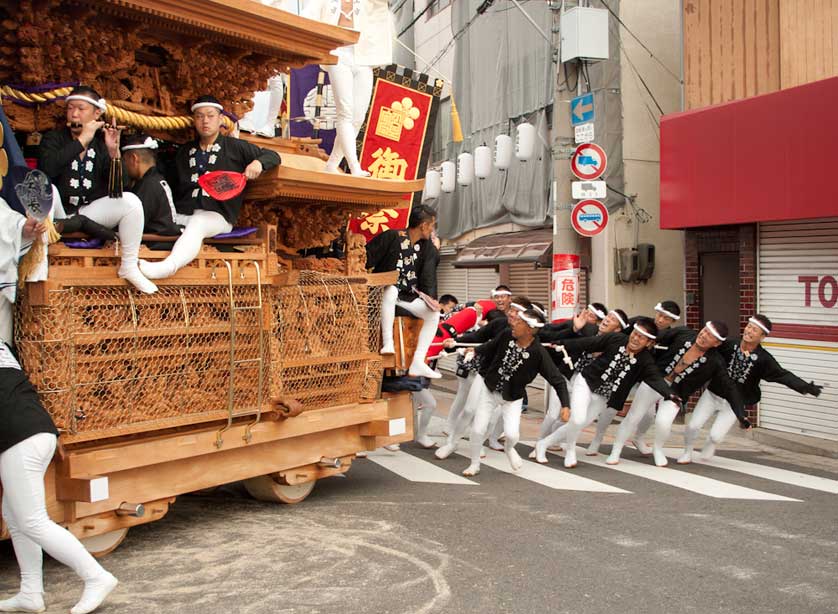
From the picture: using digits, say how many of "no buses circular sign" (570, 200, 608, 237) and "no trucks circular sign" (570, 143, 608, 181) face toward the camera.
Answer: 2

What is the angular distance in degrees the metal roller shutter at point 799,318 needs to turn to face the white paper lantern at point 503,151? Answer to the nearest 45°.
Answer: approximately 90° to its right

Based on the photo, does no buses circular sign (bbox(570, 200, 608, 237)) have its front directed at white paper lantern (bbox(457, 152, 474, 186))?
no

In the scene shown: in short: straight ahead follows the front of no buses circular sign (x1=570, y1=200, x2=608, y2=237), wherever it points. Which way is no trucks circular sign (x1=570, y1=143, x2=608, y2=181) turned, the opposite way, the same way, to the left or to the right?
the same way

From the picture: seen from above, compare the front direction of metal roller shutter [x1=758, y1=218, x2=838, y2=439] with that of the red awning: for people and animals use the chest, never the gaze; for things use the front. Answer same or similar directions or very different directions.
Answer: same or similar directions

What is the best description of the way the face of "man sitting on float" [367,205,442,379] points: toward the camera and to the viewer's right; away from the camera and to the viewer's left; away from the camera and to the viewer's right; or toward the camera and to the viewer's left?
away from the camera and to the viewer's right

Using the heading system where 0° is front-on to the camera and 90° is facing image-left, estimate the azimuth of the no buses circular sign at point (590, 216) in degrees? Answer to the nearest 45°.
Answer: approximately 0°

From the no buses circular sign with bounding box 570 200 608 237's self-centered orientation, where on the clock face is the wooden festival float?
The wooden festival float is roughly at 1 o'clock from the no buses circular sign.

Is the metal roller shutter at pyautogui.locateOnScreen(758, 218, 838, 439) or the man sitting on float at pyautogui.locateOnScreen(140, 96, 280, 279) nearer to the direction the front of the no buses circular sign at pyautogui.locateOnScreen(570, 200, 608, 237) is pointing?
the man sitting on float

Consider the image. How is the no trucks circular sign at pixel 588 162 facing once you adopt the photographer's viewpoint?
facing the viewer

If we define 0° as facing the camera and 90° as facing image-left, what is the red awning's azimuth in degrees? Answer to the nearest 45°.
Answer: approximately 45°

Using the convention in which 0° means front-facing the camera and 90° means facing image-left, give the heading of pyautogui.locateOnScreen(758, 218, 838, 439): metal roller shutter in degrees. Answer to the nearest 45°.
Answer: approximately 45°

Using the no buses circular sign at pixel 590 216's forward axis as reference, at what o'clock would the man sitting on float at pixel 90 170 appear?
The man sitting on float is roughly at 1 o'clock from the no buses circular sign.

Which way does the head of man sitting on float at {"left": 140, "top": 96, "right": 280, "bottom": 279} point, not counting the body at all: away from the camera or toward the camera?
toward the camera

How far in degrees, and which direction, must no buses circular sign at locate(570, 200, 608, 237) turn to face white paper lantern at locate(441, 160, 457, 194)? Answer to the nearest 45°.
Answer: approximately 135° to its right
